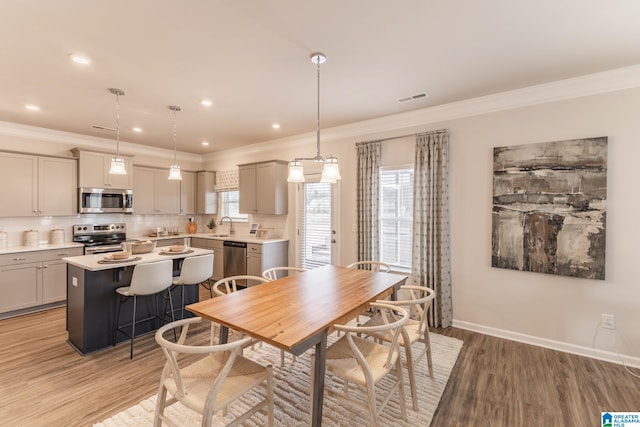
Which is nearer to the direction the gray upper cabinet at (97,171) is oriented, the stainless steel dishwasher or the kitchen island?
the kitchen island

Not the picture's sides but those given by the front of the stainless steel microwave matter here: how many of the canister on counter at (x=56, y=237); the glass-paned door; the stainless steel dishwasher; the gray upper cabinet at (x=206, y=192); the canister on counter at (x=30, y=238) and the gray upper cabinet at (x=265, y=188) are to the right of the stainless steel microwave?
2

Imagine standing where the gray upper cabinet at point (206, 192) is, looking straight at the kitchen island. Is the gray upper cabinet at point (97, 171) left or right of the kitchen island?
right

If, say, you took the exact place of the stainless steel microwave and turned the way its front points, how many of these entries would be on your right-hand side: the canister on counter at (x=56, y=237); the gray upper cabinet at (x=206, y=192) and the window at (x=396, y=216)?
1

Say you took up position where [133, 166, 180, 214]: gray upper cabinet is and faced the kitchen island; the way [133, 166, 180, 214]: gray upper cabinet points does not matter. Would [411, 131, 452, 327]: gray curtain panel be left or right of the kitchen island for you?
left

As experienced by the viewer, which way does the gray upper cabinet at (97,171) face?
facing the viewer

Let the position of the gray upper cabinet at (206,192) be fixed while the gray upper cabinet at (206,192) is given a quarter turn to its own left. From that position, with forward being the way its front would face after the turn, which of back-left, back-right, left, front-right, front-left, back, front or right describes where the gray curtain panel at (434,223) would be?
front

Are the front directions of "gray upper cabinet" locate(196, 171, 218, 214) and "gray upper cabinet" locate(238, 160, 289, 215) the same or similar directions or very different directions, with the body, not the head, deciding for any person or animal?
same or similar directions

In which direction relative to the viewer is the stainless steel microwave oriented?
toward the camera

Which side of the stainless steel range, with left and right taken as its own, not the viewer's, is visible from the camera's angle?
front

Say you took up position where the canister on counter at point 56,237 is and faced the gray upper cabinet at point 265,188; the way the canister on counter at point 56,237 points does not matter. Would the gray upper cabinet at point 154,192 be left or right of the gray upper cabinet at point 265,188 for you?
left

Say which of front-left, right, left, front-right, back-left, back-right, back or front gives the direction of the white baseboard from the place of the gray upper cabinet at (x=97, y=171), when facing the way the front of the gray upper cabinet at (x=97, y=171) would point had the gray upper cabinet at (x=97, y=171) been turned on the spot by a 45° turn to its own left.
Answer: front

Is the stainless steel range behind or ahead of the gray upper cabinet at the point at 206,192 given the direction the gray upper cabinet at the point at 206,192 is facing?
ahead

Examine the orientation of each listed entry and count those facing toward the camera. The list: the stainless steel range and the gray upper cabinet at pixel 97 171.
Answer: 2

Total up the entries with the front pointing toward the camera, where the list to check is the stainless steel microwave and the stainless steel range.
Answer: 2

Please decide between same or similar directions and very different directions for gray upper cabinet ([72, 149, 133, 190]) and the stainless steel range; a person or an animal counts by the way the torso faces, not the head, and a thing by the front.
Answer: same or similar directions

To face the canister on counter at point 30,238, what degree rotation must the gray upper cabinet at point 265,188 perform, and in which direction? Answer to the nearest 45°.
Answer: approximately 45° to its right

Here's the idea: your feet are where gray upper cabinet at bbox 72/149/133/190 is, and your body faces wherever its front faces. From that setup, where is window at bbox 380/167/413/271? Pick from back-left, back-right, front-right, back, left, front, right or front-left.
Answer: front-left

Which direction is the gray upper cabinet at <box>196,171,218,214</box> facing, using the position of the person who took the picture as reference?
facing the viewer and to the left of the viewer
